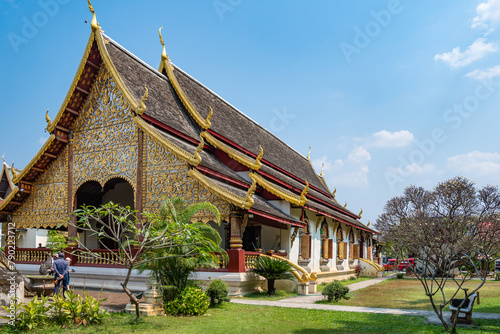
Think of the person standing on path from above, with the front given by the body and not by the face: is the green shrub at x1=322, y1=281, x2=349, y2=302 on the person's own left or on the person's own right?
on the person's own right

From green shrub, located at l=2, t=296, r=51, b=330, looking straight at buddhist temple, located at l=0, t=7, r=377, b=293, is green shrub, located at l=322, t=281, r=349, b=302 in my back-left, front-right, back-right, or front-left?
front-right

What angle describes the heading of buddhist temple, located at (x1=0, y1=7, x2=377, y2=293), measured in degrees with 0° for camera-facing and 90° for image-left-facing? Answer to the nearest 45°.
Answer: approximately 45°

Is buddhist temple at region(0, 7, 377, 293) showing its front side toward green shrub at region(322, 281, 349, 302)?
no

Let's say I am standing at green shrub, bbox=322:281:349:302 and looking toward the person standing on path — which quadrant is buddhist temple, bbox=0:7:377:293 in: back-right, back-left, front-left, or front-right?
front-right

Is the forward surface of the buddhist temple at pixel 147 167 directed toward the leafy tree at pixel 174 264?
no

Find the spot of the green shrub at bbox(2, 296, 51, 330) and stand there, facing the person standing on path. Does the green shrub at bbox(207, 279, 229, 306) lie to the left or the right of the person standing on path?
right

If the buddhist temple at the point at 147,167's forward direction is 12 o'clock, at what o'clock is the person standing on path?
The person standing on path is roughly at 11 o'clock from the buddhist temple.

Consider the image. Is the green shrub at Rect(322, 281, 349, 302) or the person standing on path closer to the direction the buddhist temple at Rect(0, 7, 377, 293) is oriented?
the person standing on path

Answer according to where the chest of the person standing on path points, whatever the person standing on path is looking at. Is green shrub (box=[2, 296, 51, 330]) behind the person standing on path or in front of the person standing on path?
behind

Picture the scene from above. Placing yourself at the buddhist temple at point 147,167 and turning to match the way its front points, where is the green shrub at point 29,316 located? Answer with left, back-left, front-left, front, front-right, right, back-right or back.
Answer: front-left
